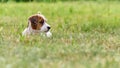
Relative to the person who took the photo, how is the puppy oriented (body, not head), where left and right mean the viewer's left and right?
facing the viewer and to the right of the viewer
